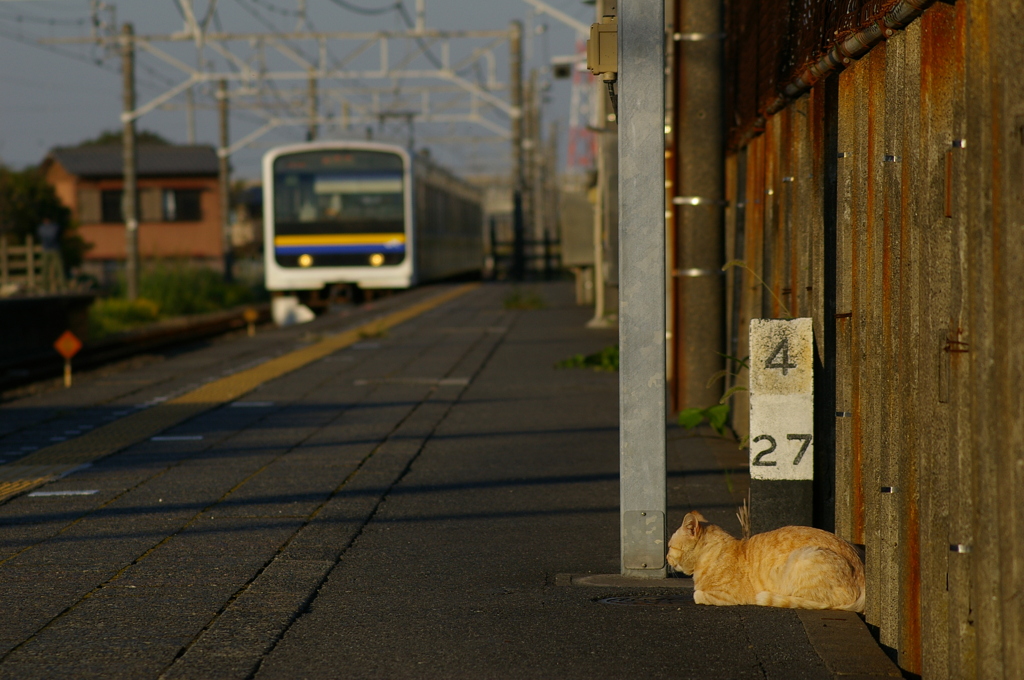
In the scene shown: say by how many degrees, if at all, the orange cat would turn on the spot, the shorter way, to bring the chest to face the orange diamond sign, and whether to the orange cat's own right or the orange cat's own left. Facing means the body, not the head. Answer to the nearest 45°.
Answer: approximately 45° to the orange cat's own right

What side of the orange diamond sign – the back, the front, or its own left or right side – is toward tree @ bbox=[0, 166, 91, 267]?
back

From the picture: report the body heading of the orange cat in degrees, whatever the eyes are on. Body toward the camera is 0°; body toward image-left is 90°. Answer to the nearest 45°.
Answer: approximately 90°

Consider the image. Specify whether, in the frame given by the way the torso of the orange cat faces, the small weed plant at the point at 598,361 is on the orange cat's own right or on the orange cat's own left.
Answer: on the orange cat's own right

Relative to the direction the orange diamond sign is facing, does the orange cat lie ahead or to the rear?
ahead

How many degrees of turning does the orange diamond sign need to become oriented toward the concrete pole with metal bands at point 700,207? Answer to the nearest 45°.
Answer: approximately 45° to its left

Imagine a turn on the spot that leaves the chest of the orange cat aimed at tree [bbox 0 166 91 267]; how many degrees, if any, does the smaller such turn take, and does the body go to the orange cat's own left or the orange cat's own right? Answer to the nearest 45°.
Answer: approximately 45° to the orange cat's own right

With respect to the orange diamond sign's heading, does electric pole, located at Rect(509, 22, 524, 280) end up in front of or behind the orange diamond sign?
behind

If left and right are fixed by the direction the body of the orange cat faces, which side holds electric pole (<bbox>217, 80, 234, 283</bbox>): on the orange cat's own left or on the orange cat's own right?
on the orange cat's own right

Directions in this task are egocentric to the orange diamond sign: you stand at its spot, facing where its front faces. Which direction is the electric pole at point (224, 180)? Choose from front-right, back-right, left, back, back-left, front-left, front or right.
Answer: back

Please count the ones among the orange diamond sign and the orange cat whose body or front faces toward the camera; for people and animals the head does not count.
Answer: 1

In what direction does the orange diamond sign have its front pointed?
toward the camera

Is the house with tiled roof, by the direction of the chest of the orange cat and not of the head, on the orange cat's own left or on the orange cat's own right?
on the orange cat's own right
